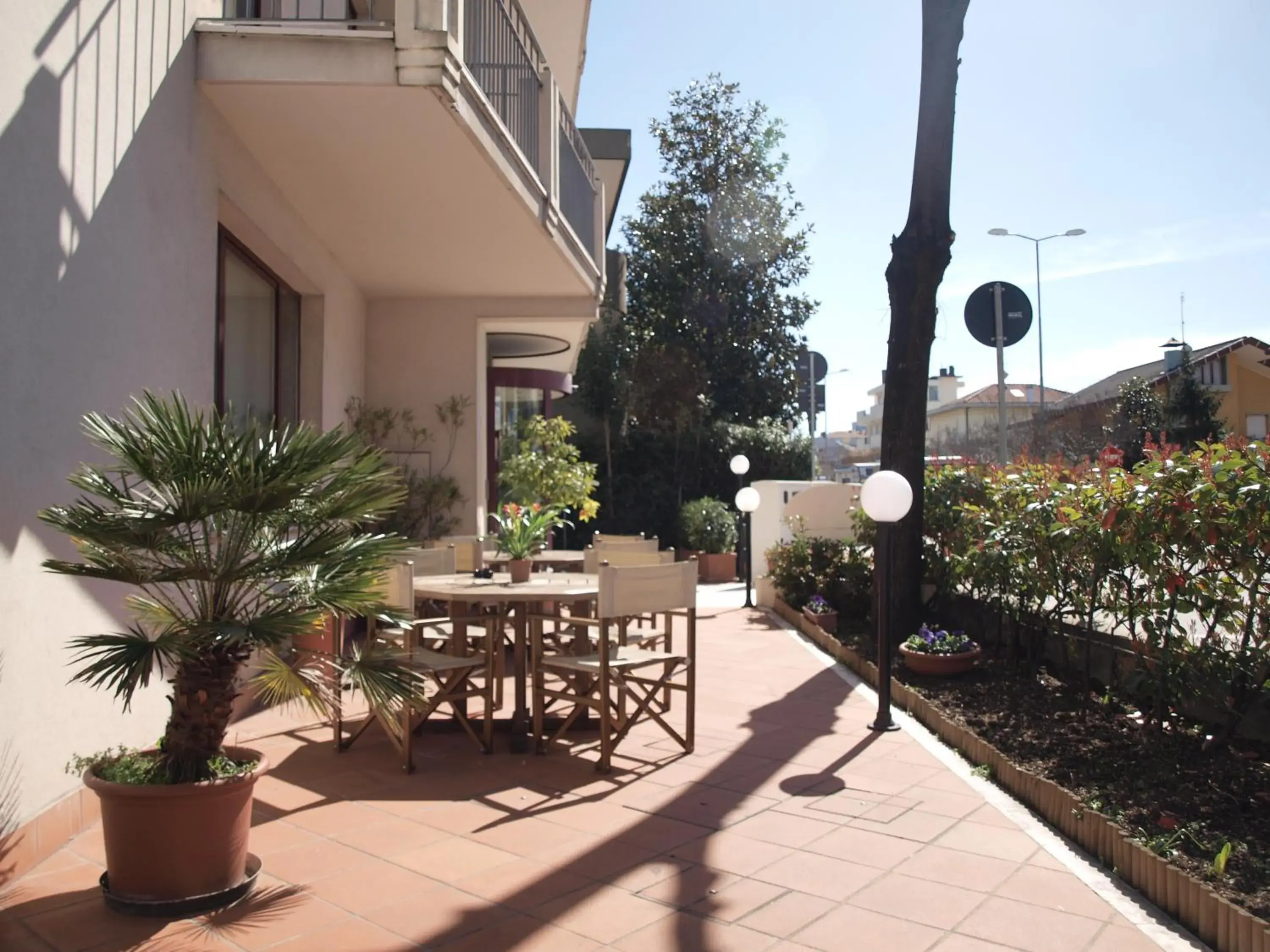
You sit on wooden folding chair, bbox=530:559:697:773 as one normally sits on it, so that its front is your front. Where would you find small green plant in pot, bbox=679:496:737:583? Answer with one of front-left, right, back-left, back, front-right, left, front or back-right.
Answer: front-right

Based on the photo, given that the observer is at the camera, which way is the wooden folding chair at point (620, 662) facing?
facing away from the viewer and to the left of the viewer

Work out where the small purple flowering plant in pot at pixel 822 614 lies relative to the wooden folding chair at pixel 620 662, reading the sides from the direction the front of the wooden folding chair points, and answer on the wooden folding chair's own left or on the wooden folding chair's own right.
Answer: on the wooden folding chair's own right

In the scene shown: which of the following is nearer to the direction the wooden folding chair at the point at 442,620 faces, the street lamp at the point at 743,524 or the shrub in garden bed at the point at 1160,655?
the shrub in garden bed

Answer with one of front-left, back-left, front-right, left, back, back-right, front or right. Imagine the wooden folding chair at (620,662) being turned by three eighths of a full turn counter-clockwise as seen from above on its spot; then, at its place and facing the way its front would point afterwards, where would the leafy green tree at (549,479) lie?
back

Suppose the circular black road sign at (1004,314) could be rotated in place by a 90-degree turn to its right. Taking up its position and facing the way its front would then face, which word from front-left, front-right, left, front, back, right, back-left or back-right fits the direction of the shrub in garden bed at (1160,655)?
right

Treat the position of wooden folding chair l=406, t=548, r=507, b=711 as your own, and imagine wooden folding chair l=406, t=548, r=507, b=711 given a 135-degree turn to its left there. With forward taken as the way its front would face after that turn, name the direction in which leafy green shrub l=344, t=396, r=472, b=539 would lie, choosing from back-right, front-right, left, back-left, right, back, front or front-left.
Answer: front

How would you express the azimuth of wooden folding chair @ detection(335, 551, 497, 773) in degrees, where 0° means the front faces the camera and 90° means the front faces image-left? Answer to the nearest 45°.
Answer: approximately 225°

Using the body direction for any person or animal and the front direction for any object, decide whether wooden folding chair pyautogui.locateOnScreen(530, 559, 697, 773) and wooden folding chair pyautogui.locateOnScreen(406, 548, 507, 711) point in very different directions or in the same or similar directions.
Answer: very different directions

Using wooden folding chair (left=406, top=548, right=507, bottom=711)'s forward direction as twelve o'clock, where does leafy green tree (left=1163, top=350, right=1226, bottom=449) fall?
The leafy green tree is roughly at 9 o'clock from the wooden folding chair.

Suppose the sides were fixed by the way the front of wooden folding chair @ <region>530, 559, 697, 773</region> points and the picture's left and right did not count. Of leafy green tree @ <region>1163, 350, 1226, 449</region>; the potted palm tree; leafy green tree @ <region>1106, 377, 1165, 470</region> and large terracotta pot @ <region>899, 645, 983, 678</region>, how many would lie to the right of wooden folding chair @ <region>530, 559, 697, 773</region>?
3

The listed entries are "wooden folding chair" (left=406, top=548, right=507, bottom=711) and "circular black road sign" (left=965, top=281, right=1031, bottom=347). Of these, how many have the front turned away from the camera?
1

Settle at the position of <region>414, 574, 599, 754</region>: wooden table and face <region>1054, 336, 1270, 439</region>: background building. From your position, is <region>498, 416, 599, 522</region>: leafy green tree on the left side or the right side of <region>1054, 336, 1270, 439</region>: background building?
left

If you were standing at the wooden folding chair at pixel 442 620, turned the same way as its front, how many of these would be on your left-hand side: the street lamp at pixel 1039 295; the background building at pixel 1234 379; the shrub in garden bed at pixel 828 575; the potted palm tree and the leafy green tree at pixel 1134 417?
4

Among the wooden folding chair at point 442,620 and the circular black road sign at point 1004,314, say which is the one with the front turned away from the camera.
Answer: the circular black road sign

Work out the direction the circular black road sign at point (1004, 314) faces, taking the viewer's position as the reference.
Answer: facing away from the viewer

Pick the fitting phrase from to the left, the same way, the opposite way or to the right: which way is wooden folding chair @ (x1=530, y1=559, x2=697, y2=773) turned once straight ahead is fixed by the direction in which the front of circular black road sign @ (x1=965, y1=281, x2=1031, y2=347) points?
to the left

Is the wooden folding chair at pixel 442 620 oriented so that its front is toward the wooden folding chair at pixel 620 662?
no
